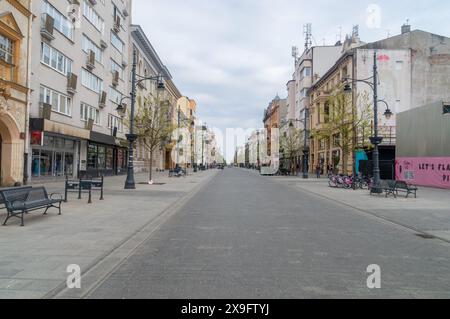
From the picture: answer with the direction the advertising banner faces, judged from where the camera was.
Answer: facing the viewer and to the left of the viewer

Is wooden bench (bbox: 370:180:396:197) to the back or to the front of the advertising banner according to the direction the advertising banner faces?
to the front

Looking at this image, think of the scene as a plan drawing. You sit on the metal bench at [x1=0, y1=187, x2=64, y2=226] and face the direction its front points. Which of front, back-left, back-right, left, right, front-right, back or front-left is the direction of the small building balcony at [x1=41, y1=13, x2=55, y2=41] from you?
back-left

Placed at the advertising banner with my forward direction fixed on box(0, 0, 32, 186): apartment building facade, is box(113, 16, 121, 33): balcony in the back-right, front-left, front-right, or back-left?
front-right

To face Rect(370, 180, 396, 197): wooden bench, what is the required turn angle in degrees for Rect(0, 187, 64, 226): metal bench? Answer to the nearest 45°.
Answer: approximately 45° to its left

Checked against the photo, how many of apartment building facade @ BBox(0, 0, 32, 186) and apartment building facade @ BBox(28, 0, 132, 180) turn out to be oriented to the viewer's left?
0

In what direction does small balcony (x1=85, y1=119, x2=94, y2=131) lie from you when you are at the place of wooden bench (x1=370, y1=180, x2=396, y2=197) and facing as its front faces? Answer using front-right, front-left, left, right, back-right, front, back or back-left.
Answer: front-right

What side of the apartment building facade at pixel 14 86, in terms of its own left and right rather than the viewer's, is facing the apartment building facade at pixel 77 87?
left

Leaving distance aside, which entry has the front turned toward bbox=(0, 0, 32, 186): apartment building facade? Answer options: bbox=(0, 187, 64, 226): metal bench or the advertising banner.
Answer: the advertising banner

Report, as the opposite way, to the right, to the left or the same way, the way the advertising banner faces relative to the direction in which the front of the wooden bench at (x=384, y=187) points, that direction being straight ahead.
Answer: the same way

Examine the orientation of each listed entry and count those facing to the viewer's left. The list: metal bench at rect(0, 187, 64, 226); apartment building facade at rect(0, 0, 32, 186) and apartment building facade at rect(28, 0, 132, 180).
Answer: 0

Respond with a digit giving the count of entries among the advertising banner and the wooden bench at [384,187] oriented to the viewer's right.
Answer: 0

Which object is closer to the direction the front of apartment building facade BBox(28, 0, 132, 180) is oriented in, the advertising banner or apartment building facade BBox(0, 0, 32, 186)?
the advertising banner

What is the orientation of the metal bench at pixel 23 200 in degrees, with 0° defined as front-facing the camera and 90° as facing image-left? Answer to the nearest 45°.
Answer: approximately 315°

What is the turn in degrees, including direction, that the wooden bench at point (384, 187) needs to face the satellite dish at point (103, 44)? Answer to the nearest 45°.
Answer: approximately 45° to its right

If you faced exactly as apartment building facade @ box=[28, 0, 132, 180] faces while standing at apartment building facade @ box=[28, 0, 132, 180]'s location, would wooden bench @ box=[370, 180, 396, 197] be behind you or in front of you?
in front
